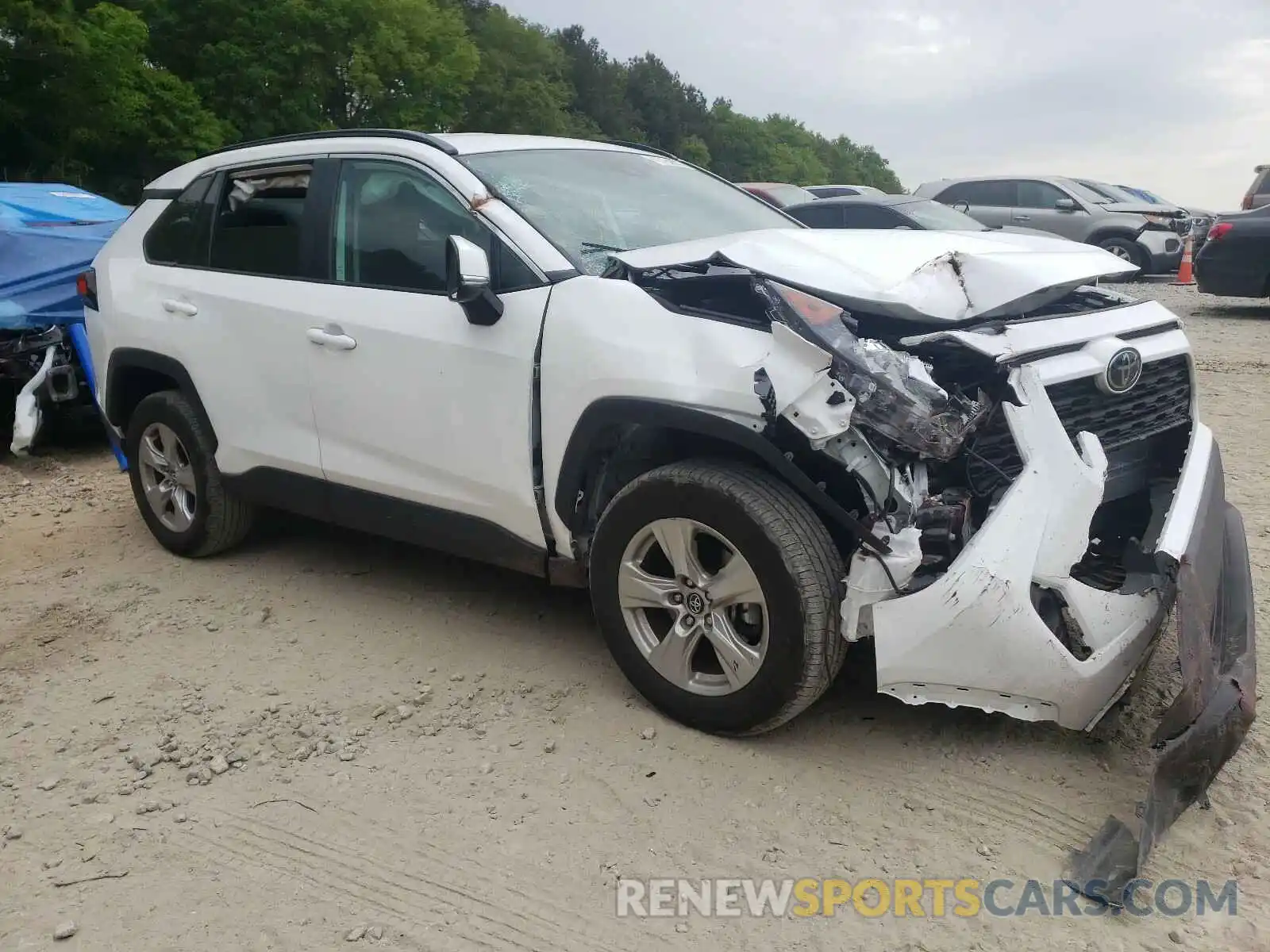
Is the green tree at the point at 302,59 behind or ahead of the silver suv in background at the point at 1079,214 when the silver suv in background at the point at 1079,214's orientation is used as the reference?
behind

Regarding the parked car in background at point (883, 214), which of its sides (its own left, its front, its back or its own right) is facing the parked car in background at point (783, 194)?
back

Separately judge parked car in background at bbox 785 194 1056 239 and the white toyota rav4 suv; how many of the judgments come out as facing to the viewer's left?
0

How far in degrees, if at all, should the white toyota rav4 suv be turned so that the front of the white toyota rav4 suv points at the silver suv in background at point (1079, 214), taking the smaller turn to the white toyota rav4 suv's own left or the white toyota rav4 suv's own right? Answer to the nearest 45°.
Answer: approximately 90° to the white toyota rav4 suv's own left

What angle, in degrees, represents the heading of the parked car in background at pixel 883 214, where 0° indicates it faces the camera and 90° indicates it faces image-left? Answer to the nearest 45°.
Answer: approximately 315°

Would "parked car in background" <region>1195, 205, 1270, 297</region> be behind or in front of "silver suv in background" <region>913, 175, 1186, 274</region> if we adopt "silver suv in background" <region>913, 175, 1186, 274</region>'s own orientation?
in front

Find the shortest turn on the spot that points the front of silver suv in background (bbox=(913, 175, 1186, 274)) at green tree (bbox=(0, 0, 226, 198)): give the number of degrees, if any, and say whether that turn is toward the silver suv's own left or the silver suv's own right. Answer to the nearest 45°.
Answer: approximately 135° to the silver suv's own right

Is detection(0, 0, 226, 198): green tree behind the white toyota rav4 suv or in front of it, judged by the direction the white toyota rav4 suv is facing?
behind

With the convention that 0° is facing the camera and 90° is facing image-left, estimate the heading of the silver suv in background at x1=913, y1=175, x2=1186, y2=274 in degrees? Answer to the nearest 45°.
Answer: approximately 315°
